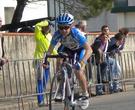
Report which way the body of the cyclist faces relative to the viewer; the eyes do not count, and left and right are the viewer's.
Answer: facing the viewer and to the left of the viewer

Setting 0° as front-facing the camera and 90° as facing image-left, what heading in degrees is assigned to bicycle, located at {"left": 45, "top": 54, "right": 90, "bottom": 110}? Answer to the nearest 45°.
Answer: approximately 45°

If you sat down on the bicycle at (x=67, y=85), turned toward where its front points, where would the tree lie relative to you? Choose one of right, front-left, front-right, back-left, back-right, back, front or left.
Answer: back-right

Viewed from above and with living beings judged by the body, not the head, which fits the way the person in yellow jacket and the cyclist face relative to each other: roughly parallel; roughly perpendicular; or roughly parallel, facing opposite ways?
roughly perpendicular

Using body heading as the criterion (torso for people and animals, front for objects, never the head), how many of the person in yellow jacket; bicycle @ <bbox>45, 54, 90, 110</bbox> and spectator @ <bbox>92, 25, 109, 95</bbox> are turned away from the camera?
0

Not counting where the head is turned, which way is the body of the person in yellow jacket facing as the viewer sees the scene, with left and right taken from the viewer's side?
facing the viewer and to the right of the viewer

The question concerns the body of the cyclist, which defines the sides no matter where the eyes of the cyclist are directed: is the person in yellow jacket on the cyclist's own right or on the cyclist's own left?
on the cyclist's own right
